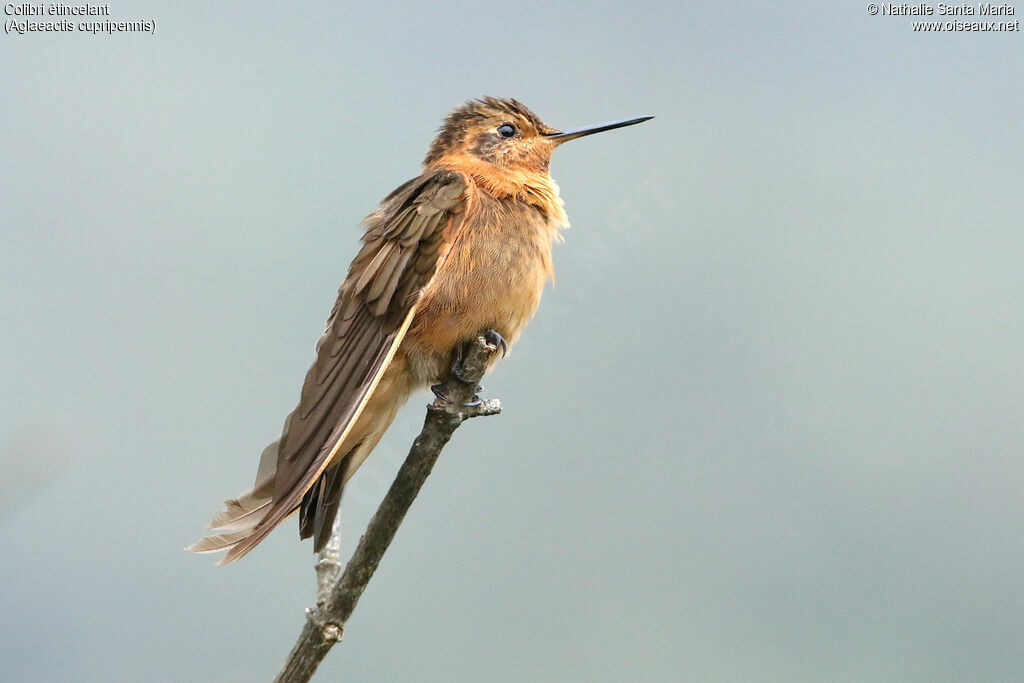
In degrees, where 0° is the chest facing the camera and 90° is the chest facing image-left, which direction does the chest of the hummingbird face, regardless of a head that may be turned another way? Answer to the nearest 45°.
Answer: approximately 270°
